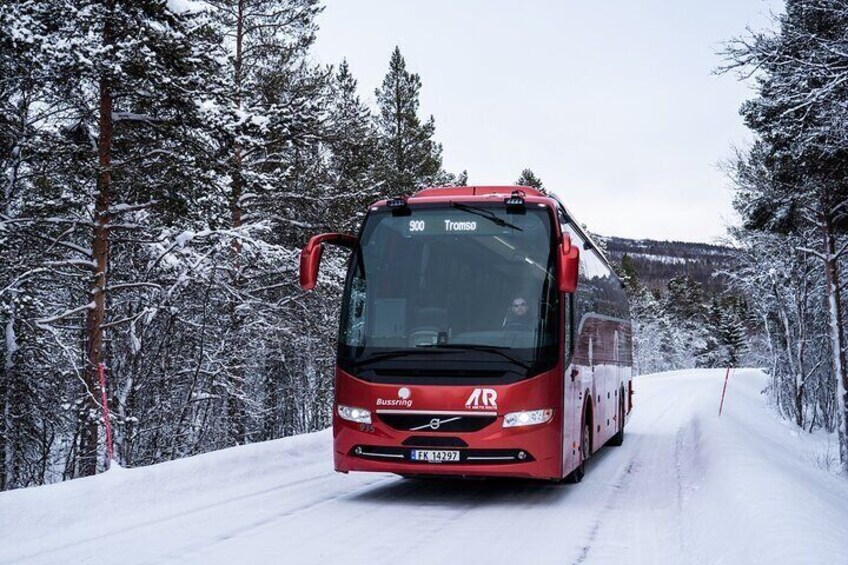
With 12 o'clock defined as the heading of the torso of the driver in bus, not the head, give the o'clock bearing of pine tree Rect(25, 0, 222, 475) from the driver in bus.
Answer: The pine tree is roughly at 4 o'clock from the driver in bus.

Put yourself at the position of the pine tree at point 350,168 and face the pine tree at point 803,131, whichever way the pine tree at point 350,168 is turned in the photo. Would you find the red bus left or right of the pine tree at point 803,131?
right

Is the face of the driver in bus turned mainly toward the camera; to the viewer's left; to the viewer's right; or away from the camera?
toward the camera

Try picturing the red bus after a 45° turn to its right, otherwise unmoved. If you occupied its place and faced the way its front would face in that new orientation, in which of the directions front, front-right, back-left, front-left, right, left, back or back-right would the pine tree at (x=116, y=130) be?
right

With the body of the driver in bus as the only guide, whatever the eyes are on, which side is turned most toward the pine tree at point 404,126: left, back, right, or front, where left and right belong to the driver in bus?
back

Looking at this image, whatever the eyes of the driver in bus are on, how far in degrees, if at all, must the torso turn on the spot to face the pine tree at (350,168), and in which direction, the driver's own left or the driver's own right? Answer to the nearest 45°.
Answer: approximately 180°

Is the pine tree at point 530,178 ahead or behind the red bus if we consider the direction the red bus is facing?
behind

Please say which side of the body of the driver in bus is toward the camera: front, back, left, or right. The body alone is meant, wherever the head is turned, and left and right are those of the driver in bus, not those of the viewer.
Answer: front

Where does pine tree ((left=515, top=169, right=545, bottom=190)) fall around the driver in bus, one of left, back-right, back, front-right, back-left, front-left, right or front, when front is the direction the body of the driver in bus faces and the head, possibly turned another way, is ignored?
back

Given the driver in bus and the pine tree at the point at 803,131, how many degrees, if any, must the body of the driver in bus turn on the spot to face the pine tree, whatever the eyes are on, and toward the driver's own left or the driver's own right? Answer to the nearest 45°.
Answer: approximately 135° to the driver's own left

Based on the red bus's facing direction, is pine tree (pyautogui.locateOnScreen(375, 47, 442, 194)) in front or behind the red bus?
behind
